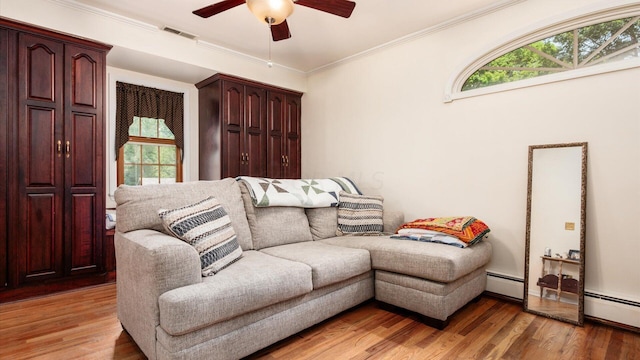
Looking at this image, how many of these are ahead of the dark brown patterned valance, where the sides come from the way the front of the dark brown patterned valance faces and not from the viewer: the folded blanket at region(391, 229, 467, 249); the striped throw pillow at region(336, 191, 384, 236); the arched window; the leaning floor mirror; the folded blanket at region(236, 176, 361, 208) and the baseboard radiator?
6

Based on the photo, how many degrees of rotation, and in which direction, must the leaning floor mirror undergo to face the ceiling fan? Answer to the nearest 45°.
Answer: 0° — it already faces it

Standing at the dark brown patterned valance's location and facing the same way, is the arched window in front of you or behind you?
in front

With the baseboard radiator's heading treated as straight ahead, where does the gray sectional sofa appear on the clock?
The gray sectional sofa is roughly at 12 o'clock from the baseboard radiator.

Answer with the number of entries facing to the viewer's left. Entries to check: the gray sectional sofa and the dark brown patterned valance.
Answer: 0

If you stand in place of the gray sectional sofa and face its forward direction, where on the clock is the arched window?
The arched window is roughly at 10 o'clock from the gray sectional sofa.

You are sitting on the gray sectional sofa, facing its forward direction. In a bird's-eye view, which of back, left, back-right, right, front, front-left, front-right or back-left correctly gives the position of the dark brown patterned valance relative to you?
back

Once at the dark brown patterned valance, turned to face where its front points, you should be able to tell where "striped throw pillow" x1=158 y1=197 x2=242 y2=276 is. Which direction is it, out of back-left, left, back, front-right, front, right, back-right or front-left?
front-right

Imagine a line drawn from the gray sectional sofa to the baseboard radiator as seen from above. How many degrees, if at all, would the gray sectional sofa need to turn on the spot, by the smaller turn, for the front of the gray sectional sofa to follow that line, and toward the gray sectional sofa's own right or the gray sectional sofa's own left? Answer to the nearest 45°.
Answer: approximately 45° to the gray sectional sofa's own left

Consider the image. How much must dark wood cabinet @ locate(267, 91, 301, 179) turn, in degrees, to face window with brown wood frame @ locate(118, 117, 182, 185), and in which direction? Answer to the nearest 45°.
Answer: approximately 135° to its right

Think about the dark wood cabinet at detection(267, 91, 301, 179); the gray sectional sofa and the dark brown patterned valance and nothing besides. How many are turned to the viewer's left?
0

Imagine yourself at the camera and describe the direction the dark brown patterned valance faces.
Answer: facing the viewer and to the right of the viewer

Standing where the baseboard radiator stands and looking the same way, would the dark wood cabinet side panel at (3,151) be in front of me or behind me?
in front

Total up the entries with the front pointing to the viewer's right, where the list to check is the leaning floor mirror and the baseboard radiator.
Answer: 0
